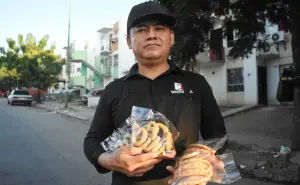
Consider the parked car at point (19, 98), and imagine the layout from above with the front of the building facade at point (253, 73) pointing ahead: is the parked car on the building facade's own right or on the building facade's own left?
on the building facade's own right

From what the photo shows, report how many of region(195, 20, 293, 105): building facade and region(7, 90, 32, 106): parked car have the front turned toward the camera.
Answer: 1

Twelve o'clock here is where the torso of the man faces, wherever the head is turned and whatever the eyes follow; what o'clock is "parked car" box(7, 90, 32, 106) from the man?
The parked car is roughly at 5 o'clock from the man.

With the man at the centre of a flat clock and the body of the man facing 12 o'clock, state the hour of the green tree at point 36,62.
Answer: The green tree is roughly at 5 o'clock from the man.

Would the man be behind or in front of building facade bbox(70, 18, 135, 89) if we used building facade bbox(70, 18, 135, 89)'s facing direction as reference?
in front

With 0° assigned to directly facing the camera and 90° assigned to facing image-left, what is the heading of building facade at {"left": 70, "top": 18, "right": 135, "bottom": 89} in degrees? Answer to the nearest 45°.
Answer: approximately 45°

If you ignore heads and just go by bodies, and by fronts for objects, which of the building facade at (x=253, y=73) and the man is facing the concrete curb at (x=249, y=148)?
the building facade

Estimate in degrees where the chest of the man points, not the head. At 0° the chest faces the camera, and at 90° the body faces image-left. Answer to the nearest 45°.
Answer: approximately 0°

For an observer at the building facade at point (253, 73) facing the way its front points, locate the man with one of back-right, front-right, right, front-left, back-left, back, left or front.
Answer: front

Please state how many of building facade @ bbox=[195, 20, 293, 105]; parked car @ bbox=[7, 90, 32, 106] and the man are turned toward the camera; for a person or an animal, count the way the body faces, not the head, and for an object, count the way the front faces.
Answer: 2

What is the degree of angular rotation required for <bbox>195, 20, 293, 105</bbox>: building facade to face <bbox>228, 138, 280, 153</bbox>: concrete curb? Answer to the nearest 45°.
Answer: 0° — it already faces it

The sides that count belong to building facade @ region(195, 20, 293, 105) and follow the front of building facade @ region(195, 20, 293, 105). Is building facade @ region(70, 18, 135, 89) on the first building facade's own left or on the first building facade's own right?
on the first building facade's own right
